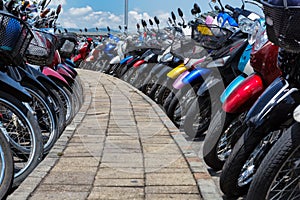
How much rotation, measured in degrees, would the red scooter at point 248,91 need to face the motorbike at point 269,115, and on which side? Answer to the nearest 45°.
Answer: approximately 45° to its left

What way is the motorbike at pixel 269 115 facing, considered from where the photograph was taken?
facing the viewer and to the left of the viewer

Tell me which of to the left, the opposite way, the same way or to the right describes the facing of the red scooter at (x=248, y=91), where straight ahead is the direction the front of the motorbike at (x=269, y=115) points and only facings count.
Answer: the same way

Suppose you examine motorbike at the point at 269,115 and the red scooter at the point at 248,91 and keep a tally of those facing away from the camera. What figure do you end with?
0
